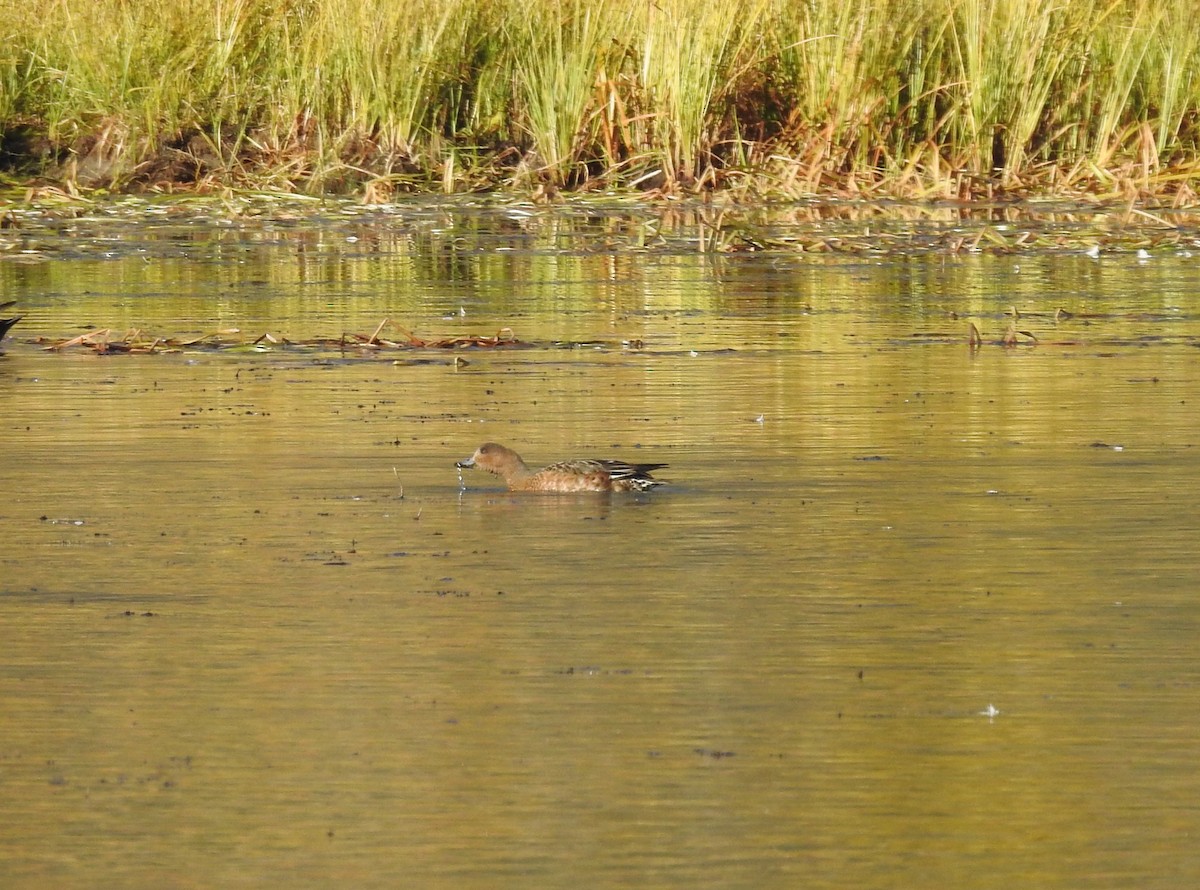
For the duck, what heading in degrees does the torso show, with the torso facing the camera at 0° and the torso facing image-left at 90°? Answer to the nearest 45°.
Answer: approximately 90°
